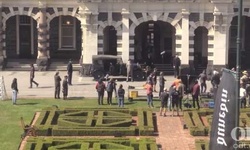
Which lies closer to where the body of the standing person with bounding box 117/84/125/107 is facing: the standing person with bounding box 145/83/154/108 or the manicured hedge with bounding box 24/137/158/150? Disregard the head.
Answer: the standing person

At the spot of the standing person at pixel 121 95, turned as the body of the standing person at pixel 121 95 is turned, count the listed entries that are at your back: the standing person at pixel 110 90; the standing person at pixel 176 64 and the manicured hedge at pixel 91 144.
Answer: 1

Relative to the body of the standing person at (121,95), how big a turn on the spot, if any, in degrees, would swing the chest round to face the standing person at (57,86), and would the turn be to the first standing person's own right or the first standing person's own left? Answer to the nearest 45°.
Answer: approximately 45° to the first standing person's own left

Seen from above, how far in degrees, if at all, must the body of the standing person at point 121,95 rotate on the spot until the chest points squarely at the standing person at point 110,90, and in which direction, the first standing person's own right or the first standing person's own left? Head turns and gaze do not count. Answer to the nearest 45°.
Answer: approximately 45° to the first standing person's own left

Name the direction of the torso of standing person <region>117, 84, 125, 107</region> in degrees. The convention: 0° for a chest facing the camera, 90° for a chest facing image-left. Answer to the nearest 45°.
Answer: approximately 180°

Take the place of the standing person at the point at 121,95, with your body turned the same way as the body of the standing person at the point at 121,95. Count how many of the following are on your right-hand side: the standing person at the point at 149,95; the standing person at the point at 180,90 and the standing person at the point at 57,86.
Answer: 2

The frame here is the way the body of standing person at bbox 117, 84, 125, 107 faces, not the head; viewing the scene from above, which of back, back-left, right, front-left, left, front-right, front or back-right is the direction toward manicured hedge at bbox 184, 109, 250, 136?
back-right

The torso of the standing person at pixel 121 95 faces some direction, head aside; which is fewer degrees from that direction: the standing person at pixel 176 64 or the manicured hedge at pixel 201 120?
the standing person

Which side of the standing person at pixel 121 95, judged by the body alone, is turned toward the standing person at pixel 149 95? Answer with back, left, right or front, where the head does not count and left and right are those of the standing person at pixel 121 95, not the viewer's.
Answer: right

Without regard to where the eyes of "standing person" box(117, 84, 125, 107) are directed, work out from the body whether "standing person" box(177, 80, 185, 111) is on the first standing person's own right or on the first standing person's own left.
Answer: on the first standing person's own right

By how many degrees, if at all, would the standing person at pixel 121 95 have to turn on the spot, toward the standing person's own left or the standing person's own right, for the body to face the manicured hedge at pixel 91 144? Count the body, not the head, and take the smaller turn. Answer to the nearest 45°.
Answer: approximately 180°
